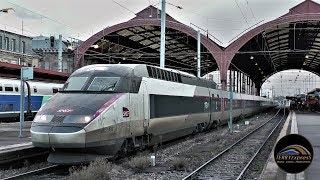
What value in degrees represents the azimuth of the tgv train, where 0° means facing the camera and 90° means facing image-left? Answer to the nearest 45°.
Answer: approximately 45°

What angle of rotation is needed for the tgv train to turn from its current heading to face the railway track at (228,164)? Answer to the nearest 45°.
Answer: approximately 135° to its left

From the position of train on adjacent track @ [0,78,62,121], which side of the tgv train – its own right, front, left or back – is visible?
right
